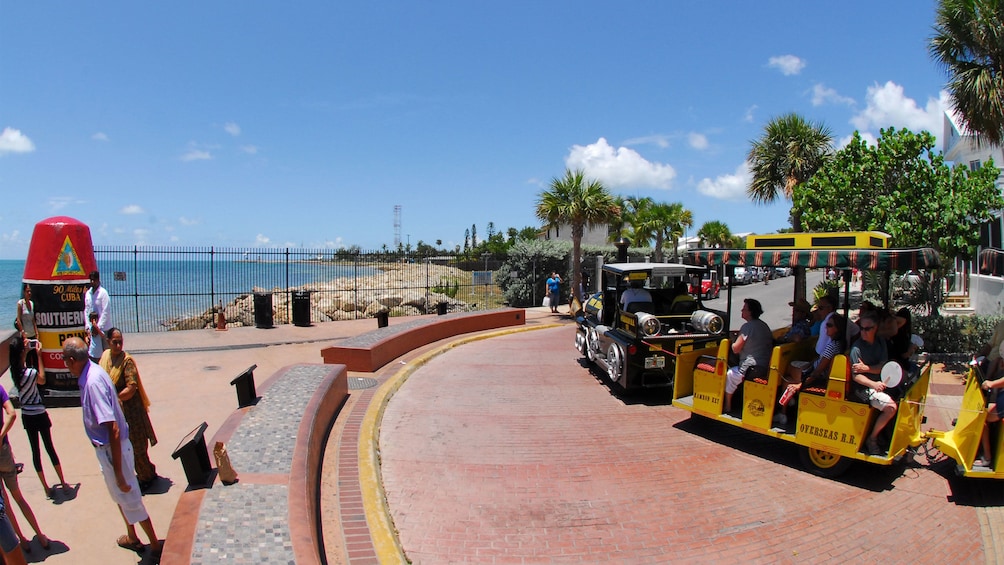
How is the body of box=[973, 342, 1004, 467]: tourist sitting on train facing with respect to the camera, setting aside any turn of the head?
to the viewer's left

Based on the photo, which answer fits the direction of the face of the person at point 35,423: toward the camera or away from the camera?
away from the camera

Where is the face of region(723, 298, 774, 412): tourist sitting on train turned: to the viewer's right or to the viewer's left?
to the viewer's left

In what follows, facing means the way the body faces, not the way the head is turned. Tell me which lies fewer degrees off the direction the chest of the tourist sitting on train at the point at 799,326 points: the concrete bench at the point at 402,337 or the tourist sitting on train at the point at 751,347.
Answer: the concrete bench

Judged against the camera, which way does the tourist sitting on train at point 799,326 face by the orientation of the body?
to the viewer's left

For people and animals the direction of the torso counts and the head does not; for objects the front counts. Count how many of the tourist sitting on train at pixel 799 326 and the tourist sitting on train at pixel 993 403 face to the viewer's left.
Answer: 2

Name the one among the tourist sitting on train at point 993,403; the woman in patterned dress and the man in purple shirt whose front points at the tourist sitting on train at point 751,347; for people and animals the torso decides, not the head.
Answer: the tourist sitting on train at point 993,403

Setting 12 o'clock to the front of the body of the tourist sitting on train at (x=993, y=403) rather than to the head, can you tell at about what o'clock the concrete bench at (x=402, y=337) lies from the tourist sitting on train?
The concrete bench is roughly at 12 o'clock from the tourist sitting on train.

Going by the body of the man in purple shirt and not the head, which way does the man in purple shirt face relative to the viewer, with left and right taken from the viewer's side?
facing to the left of the viewer

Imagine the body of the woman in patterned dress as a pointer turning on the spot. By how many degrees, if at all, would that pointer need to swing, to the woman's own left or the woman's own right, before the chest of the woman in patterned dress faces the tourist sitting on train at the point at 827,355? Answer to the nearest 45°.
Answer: approximately 90° to the woman's own left

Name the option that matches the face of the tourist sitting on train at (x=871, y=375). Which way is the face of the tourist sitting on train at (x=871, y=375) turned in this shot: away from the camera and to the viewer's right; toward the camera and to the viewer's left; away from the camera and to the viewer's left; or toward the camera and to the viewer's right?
toward the camera and to the viewer's left
